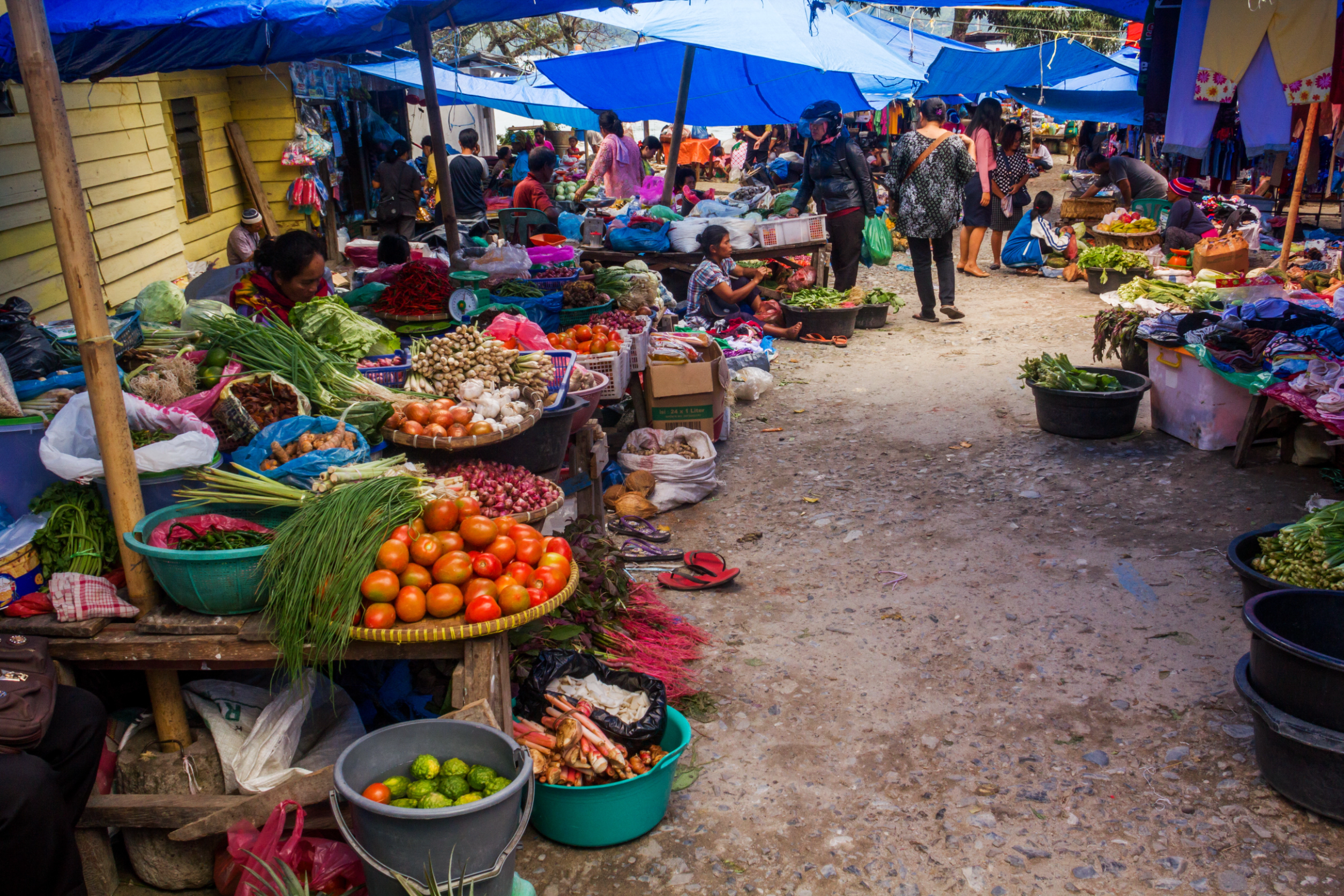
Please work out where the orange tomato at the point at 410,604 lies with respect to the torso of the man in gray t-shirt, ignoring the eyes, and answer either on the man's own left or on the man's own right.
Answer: on the man's own left

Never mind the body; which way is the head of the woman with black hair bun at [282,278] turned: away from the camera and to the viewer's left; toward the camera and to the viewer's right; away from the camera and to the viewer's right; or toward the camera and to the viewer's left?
toward the camera and to the viewer's right

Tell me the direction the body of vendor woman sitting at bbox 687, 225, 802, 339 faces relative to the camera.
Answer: to the viewer's right

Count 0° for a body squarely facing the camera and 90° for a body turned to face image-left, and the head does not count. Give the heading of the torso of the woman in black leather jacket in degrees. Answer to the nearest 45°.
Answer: approximately 45°

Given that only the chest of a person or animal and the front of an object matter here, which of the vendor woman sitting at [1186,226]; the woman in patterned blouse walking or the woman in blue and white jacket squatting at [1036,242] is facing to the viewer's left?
the vendor woman sitting at [1186,226]

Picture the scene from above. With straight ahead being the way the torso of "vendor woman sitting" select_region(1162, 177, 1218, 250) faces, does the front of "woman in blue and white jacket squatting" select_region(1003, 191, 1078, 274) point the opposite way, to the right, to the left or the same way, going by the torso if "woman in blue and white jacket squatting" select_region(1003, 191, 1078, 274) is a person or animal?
the opposite way

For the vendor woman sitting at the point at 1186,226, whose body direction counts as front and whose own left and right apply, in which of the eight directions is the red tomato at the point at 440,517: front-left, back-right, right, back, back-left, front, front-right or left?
left

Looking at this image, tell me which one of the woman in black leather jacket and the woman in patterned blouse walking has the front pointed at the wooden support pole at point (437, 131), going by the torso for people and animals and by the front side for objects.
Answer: the woman in black leather jacket

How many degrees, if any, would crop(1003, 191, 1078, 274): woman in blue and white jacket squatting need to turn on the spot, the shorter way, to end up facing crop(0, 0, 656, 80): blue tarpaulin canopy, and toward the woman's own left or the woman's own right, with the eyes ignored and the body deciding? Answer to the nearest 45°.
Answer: approximately 135° to the woman's own right
